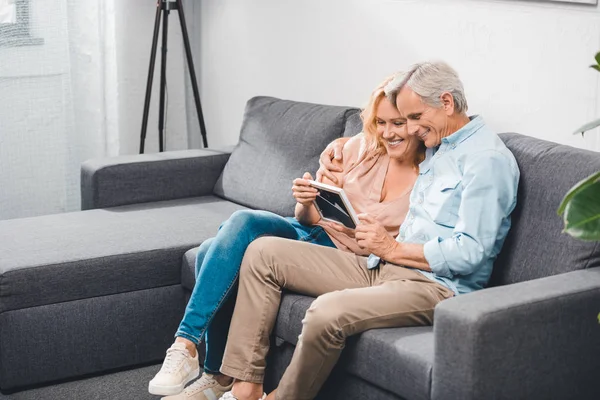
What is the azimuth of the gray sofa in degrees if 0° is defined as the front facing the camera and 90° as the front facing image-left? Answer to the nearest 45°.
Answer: approximately 45°

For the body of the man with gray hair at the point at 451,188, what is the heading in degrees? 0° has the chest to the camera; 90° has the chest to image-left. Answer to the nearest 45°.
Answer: approximately 45°

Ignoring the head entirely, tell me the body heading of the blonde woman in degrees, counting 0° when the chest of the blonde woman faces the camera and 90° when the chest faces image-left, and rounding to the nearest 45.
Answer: approximately 45°

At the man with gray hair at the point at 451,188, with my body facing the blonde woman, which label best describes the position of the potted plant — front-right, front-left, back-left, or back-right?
back-left

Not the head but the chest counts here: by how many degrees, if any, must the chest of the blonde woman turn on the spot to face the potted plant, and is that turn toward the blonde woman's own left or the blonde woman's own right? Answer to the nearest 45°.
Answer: approximately 90° to the blonde woman's own left
